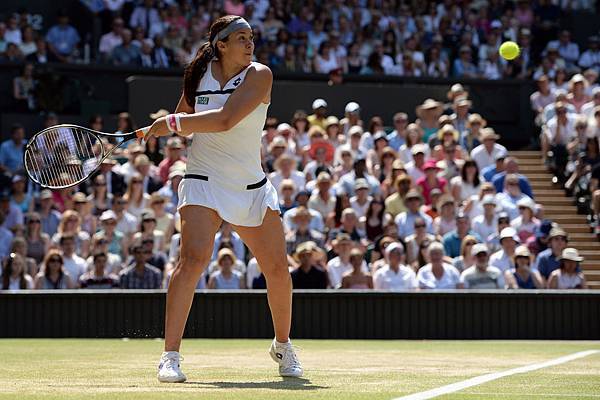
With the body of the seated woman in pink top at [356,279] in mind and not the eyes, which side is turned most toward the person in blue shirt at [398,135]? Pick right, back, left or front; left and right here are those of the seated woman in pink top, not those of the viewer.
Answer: back

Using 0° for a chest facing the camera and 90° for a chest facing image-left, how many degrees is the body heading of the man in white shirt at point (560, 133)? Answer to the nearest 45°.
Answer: approximately 0°

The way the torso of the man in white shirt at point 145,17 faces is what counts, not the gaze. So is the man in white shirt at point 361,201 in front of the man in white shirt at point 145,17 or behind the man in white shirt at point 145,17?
in front

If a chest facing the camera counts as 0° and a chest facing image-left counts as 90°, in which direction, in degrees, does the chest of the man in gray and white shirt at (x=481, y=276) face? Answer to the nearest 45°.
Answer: approximately 0°

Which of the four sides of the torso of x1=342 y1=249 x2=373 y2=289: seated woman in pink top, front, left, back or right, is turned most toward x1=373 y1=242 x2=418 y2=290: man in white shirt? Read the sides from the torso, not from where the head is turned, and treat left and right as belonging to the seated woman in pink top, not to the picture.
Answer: left

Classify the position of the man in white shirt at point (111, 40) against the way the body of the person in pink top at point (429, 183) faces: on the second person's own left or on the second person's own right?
on the second person's own right

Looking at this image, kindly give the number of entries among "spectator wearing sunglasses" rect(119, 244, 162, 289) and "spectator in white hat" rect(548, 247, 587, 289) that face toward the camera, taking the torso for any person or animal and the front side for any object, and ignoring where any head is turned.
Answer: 2

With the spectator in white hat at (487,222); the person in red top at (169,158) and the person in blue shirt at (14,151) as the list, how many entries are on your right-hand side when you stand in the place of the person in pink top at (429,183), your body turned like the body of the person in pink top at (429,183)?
2

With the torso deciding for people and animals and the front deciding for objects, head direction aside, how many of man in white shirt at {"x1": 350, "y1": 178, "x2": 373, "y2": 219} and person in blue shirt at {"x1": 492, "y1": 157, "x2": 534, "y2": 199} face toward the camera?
2

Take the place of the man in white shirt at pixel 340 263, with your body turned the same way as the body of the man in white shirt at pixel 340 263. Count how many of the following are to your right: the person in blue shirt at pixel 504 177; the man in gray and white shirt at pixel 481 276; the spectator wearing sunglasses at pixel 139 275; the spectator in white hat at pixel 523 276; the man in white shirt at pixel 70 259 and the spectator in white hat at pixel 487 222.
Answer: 2

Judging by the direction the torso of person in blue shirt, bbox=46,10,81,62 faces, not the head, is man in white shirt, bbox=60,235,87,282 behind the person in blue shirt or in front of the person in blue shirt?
in front

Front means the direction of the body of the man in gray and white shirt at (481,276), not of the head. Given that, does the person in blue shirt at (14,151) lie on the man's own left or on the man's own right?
on the man's own right
